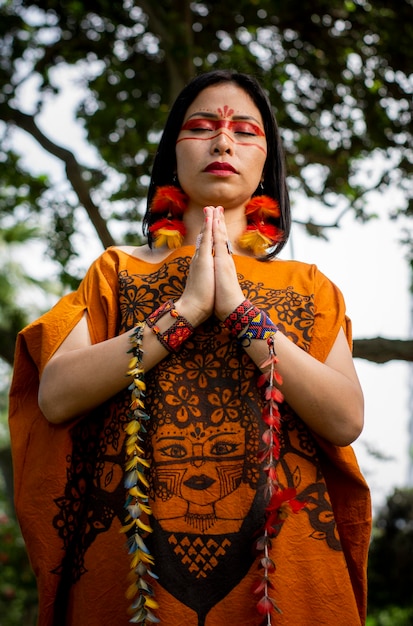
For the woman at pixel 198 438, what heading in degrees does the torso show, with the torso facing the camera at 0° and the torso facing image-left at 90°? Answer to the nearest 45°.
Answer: approximately 0°
